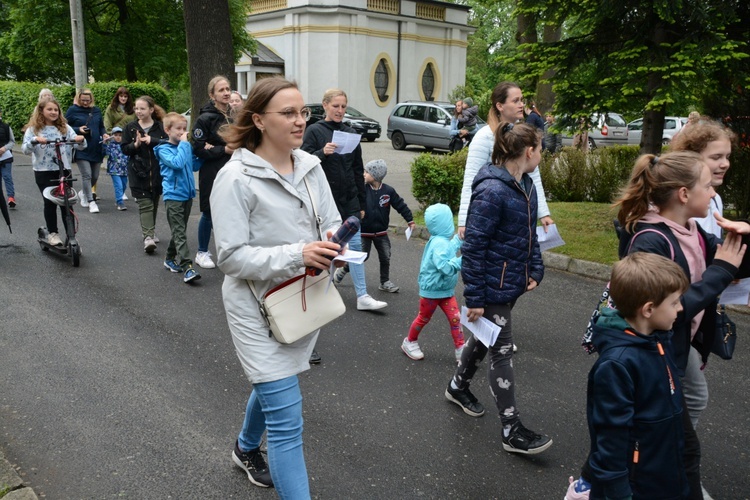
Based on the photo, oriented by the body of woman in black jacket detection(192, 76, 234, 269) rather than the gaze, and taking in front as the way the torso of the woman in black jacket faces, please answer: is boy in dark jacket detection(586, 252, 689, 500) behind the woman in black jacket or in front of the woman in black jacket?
in front

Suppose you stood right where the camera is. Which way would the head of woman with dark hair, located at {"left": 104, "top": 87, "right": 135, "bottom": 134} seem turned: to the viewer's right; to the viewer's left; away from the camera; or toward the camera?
toward the camera

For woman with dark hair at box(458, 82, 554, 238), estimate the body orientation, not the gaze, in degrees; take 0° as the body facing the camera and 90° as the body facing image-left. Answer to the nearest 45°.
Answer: approximately 315°

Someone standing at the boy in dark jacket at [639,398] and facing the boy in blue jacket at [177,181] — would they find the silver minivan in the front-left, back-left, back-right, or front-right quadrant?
front-right

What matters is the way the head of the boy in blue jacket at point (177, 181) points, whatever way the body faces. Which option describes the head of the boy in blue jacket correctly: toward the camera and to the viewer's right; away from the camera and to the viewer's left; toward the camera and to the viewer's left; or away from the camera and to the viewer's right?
toward the camera and to the viewer's right

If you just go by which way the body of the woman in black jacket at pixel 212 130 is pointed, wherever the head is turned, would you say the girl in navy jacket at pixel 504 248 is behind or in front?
in front

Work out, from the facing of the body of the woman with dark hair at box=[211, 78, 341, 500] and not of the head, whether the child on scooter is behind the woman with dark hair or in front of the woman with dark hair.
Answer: behind

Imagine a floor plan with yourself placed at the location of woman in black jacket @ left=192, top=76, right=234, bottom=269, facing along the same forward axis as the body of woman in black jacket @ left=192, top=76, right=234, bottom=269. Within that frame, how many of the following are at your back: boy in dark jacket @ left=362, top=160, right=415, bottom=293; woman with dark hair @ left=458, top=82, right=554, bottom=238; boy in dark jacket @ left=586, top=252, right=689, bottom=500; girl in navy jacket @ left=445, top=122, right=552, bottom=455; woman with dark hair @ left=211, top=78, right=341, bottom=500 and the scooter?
1

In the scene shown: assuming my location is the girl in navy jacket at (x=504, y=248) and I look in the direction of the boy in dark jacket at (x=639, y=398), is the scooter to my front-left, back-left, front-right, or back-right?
back-right
